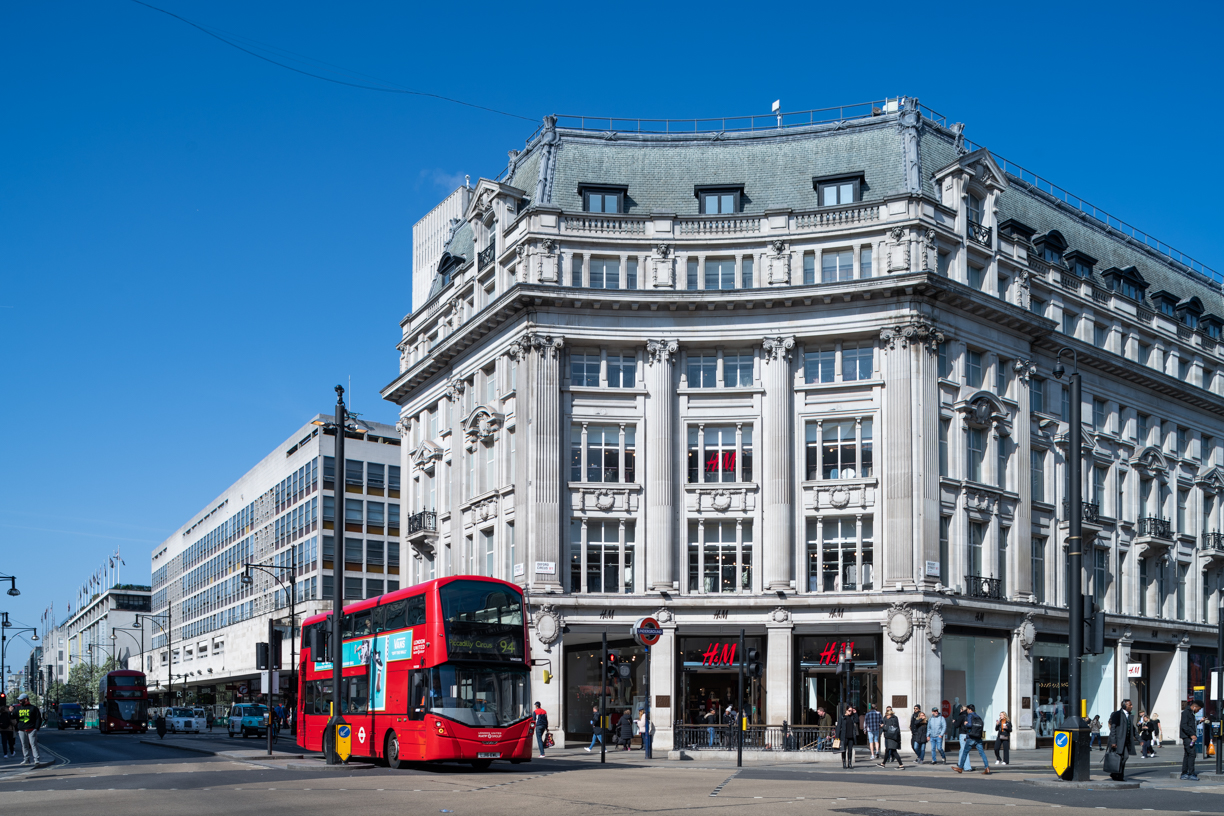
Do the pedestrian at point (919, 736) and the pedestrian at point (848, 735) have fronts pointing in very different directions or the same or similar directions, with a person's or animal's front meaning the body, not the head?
same or similar directions

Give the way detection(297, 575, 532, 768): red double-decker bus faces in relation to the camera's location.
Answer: facing the viewer and to the right of the viewer

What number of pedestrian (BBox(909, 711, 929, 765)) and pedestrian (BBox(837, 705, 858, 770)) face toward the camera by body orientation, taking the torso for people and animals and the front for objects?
2

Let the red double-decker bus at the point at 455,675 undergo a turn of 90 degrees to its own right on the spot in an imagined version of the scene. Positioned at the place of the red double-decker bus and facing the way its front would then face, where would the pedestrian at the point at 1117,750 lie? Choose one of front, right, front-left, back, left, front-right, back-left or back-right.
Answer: back-left

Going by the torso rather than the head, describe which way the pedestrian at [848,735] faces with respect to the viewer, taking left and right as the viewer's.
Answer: facing the viewer

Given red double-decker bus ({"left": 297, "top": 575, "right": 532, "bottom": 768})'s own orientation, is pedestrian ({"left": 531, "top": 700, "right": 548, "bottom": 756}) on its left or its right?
on its left

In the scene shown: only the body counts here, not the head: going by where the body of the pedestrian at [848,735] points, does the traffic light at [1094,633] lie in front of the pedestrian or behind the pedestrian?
in front

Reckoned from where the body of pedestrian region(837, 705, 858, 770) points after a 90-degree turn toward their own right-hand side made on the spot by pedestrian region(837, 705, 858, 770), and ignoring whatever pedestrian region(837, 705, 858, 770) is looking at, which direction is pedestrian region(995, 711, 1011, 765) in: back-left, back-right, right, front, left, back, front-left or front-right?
back-right

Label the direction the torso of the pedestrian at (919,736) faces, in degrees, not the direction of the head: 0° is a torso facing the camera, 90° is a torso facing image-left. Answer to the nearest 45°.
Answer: approximately 0°
